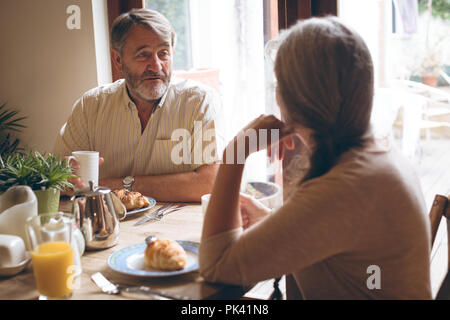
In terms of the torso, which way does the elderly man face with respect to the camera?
toward the camera

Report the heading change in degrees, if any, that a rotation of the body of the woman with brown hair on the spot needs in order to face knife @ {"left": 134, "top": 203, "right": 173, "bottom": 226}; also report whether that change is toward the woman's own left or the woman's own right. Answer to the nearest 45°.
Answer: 0° — they already face it

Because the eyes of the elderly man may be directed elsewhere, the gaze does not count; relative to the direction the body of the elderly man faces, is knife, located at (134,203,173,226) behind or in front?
in front

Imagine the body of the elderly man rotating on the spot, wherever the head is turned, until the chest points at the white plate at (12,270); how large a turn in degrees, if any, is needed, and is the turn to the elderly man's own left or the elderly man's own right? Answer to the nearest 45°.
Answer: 0° — they already face it

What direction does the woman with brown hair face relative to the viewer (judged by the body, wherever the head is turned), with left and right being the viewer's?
facing away from the viewer and to the left of the viewer

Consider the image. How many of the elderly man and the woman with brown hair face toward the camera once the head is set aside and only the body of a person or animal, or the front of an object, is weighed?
1

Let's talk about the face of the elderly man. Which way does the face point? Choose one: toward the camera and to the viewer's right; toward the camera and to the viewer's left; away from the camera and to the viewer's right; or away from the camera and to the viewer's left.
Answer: toward the camera and to the viewer's right

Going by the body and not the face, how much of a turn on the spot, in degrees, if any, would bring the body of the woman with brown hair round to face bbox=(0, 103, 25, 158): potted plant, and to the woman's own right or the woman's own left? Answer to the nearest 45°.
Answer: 0° — they already face it

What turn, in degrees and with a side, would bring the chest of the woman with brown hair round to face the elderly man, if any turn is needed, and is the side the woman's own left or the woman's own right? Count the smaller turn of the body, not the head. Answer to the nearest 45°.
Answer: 0° — they already face them

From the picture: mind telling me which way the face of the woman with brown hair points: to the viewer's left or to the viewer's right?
to the viewer's left
